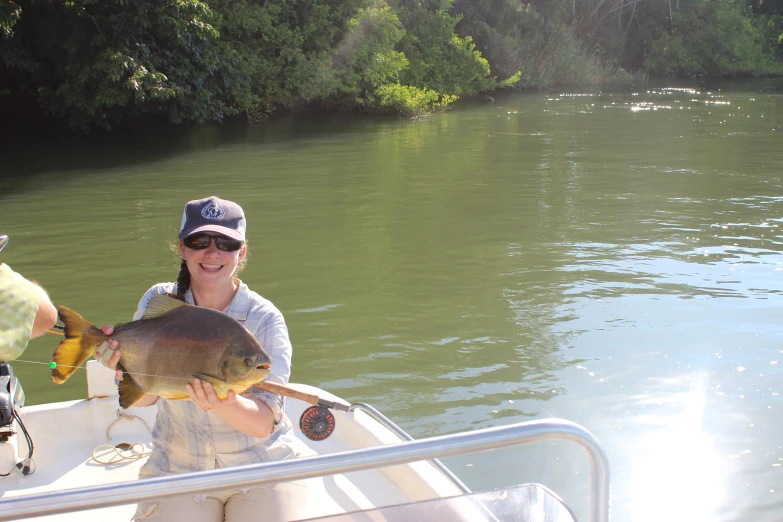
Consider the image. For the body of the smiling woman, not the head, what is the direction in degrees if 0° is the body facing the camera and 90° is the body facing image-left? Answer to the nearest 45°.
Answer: approximately 0°
